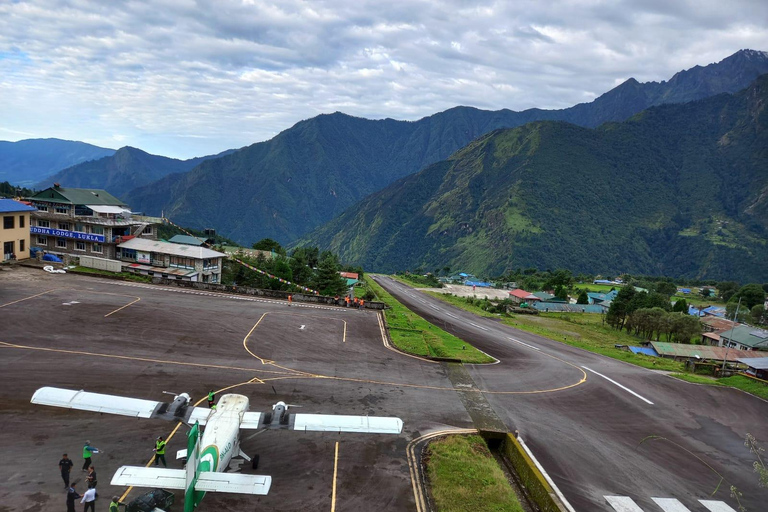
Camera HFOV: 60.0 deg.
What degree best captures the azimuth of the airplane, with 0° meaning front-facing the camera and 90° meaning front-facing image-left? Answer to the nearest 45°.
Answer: approximately 180°

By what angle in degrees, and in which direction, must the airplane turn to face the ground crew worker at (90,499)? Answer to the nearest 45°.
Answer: approximately 135° to its left

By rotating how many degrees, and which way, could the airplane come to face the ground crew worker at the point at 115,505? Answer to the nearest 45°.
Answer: approximately 135° to its left
